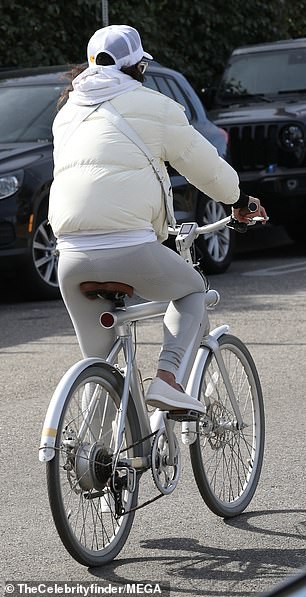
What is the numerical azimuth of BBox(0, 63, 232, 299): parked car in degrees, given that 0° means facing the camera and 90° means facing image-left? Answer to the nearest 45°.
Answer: approximately 45°

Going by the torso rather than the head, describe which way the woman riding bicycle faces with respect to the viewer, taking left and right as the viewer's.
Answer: facing away from the viewer and to the right of the viewer

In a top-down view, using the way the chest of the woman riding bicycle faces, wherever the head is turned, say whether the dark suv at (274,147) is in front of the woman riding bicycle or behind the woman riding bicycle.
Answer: in front

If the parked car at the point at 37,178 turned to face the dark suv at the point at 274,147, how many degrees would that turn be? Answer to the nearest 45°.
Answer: approximately 180°

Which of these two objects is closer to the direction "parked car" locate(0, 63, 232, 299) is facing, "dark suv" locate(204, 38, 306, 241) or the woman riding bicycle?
the woman riding bicycle

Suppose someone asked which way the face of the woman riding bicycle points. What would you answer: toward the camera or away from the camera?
away from the camera

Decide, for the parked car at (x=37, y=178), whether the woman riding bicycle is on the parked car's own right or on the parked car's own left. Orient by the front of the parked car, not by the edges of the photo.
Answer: on the parked car's own left

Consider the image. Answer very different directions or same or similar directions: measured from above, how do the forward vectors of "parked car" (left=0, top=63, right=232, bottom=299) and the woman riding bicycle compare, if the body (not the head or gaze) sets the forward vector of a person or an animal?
very different directions

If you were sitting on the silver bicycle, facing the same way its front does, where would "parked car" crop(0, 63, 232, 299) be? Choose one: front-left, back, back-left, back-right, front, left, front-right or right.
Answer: front-left

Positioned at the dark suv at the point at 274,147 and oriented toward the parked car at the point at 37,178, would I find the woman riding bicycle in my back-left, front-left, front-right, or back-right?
front-left

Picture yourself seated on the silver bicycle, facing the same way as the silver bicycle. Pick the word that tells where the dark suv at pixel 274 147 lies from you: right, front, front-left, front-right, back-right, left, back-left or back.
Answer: front-left

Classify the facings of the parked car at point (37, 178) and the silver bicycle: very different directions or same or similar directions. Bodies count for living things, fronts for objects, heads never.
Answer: very different directions
